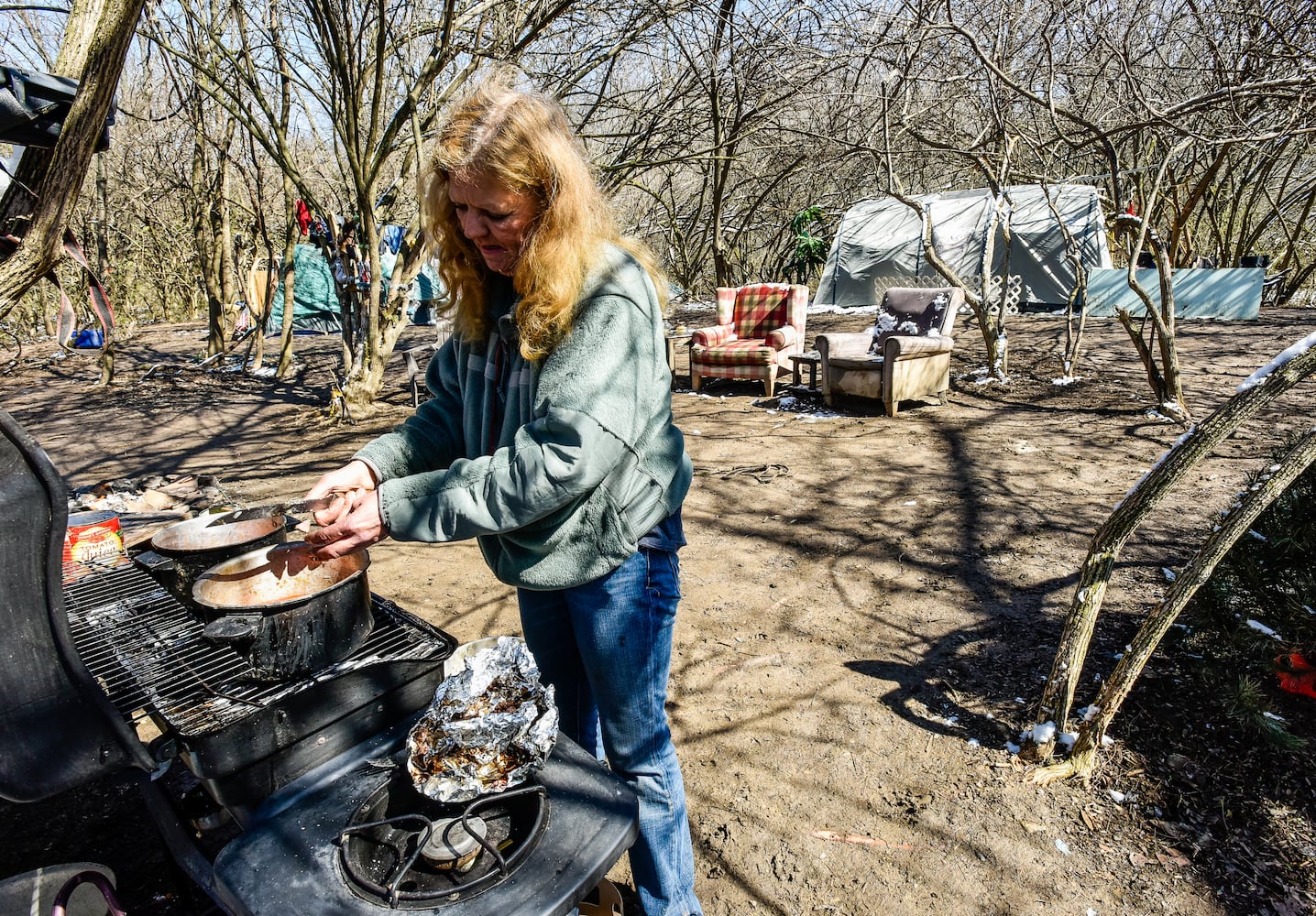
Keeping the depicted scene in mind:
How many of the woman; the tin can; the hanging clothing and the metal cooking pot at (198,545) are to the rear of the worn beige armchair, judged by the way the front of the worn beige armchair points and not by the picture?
0

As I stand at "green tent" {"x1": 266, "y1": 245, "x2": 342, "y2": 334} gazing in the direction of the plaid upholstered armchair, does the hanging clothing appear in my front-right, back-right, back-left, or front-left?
front-right

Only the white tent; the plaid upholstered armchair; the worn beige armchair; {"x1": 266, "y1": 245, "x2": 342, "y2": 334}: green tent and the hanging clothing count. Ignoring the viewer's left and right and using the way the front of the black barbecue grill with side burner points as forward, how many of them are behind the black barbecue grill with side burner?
0

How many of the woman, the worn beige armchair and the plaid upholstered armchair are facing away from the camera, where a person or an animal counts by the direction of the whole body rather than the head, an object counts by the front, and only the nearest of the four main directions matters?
0

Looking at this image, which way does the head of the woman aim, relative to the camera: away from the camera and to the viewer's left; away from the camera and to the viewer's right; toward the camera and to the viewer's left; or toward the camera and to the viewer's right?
toward the camera and to the viewer's left

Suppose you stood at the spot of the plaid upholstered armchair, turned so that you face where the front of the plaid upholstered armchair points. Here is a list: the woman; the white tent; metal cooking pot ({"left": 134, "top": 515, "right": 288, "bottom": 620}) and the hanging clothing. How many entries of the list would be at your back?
1

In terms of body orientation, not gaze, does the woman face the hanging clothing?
no

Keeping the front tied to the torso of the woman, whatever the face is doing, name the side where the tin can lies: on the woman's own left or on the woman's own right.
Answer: on the woman's own right

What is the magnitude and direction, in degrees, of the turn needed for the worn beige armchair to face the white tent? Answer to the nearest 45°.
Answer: approximately 135° to its right

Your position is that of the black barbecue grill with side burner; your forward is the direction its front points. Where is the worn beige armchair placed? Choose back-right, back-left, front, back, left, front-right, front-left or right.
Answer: front

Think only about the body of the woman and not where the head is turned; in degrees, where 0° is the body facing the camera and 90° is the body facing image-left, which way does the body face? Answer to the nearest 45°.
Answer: approximately 45°

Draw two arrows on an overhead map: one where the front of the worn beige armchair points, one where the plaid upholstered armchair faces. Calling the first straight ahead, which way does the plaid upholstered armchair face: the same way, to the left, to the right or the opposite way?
the same way

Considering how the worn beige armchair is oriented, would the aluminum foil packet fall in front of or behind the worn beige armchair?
in front

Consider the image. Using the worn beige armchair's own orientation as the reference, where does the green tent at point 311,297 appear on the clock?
The green tent is roughly at 2 o'clock from the worn beige armchair.

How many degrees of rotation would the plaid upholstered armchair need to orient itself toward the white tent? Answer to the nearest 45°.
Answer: approximately 180°

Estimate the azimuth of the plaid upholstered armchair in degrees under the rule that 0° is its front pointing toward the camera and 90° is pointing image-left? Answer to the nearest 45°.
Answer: approximately 45°

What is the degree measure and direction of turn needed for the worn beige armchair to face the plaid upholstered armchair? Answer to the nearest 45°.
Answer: approximately 90° to its right
